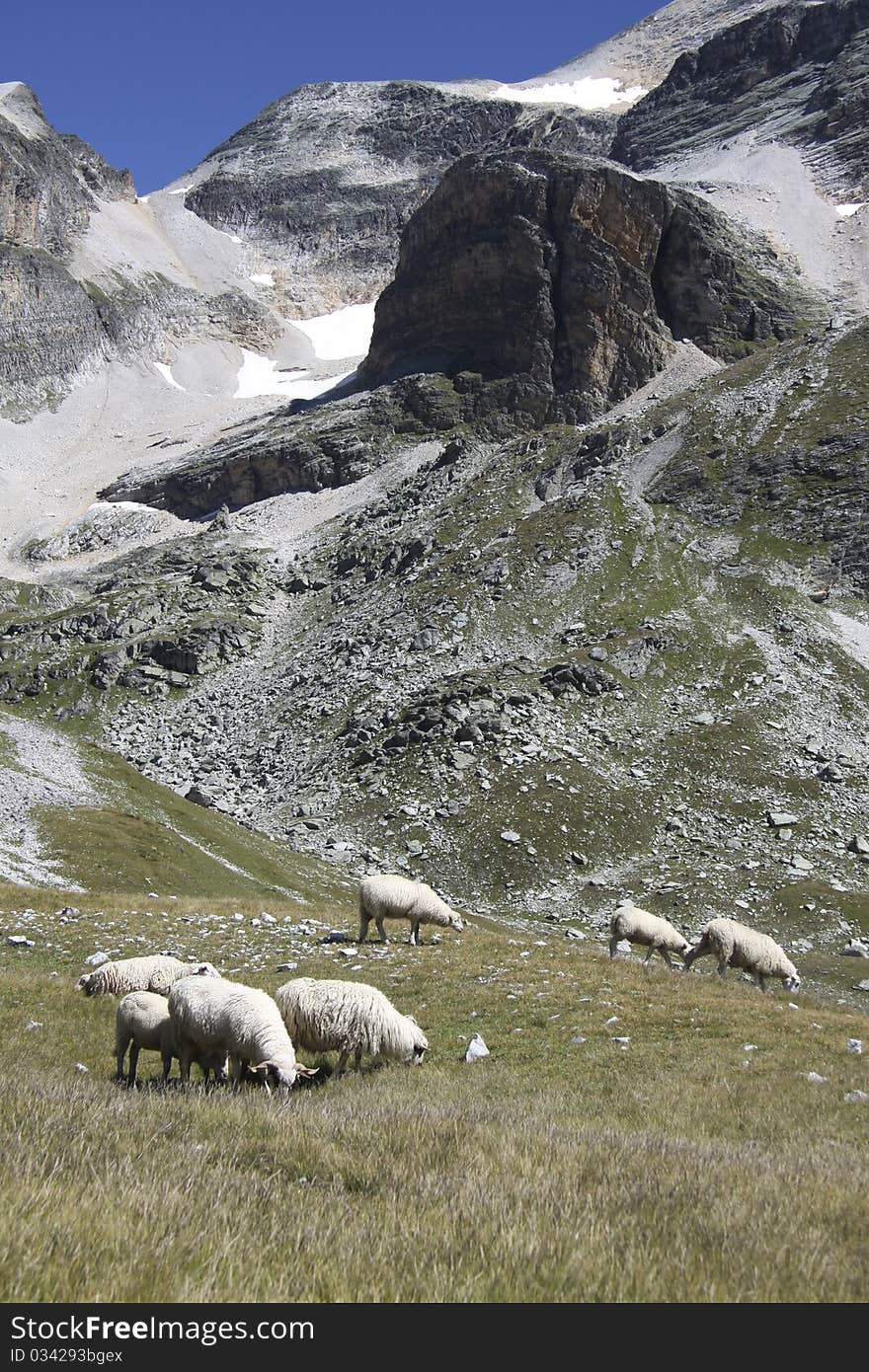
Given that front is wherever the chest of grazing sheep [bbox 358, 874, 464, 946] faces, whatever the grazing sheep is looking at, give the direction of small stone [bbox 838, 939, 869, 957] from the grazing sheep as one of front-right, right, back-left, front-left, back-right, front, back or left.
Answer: front-left

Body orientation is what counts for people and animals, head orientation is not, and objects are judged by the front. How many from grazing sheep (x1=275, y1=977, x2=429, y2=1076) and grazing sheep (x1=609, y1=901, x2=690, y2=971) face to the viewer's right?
2

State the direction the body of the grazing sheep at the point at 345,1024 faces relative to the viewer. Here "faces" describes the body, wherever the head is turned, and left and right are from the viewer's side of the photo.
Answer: facing to the right of the viewer

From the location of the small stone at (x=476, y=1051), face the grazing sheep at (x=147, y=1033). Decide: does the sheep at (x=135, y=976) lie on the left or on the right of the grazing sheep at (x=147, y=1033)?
right

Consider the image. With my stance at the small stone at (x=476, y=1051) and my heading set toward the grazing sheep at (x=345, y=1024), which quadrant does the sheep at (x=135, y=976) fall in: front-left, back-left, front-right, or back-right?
front-right

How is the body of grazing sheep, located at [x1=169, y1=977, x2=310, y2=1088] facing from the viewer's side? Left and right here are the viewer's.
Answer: facing the viewer and to the right of the viewer

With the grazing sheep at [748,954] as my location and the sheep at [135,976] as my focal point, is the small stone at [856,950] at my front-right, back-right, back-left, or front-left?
back-right

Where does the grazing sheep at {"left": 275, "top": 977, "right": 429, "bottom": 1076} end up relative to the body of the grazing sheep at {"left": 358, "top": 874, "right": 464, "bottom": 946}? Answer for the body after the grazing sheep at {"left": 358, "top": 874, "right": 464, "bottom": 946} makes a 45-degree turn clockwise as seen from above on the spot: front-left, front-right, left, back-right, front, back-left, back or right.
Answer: front-right

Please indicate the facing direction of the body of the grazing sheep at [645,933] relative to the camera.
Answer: to the viewer's right

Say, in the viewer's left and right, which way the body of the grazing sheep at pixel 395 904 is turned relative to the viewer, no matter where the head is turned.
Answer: facing to the right of the viewer

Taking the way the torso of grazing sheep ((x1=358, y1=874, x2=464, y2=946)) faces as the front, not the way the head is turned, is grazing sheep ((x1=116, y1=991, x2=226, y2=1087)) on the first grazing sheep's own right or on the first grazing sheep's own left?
on the first grazing sheep's own right
